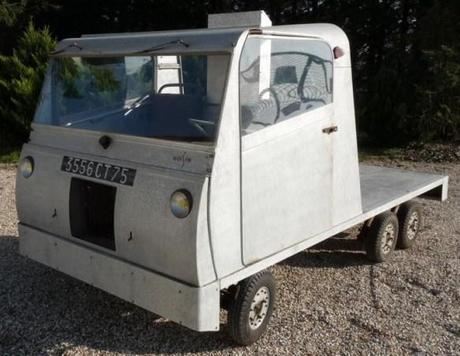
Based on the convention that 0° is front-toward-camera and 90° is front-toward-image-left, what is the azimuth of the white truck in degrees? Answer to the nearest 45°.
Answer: approximately 45°

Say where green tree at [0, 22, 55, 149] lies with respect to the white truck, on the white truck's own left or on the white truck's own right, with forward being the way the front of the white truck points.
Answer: on the white truck's own right
